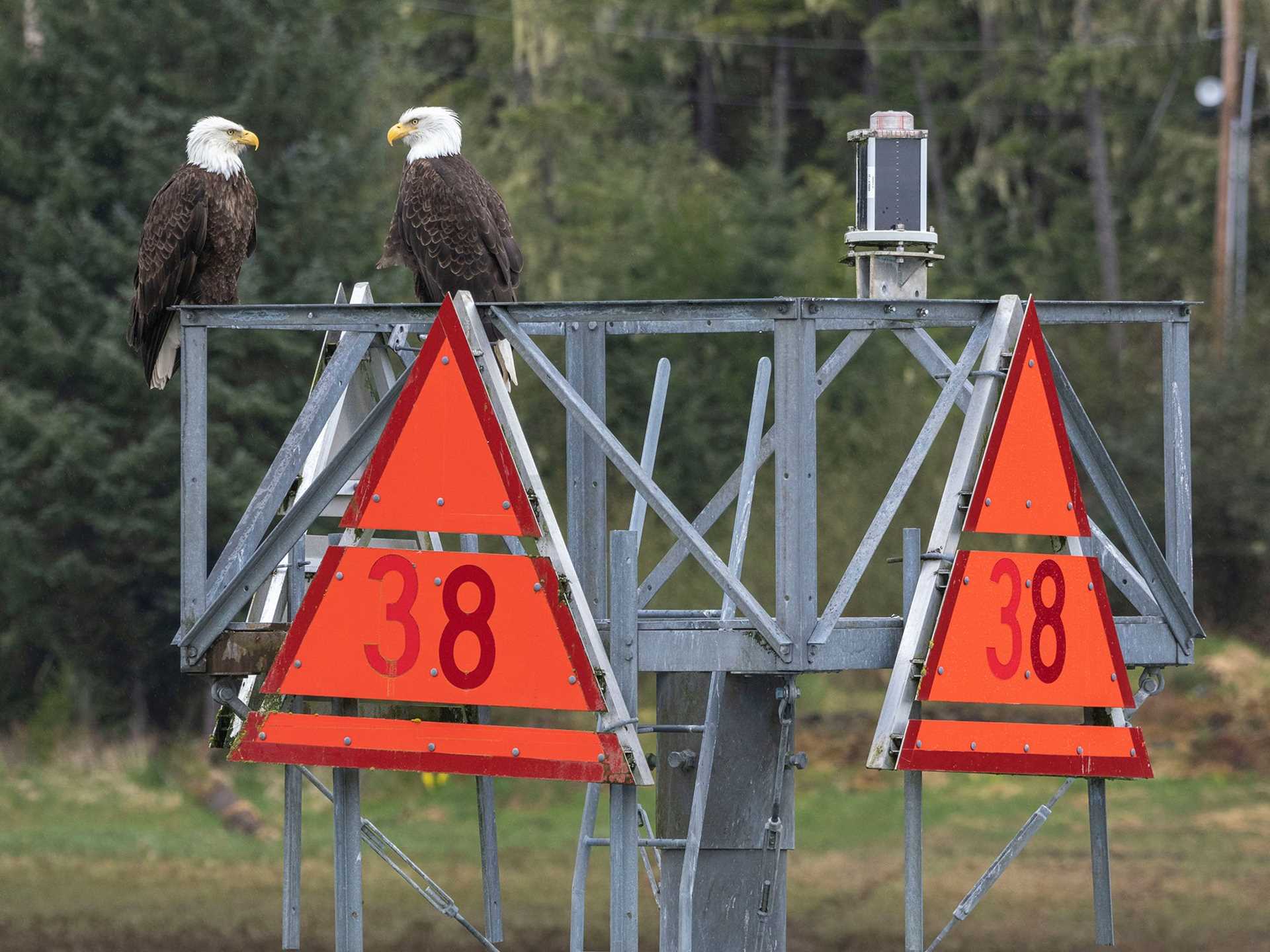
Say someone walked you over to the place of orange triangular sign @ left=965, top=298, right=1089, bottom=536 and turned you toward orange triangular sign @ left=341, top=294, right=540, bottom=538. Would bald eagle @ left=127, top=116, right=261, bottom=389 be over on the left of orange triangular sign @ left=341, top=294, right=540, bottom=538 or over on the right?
right

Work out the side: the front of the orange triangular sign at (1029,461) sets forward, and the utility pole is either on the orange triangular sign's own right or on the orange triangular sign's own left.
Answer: on the orange triangular sign's own left

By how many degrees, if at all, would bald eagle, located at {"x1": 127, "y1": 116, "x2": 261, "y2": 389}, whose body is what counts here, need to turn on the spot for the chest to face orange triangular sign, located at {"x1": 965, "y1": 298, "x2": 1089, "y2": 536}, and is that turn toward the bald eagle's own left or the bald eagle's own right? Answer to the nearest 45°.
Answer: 0° — it already faces it

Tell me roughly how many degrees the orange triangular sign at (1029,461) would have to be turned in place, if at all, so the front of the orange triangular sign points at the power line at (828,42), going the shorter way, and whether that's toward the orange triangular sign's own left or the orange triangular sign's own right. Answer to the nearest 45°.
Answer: approximately 135° to the orange triangular sign's own left

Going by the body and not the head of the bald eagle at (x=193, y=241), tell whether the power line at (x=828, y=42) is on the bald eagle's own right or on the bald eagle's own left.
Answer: on the bald eagle's own left

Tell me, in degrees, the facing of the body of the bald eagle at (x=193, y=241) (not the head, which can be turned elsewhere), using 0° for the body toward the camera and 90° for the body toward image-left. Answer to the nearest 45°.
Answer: approximately 315°

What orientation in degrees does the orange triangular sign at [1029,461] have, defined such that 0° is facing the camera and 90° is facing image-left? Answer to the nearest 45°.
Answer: approximately 315°
